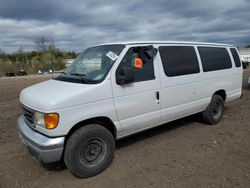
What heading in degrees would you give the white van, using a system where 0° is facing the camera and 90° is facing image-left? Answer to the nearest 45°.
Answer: approximately 45°
